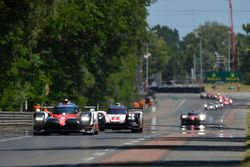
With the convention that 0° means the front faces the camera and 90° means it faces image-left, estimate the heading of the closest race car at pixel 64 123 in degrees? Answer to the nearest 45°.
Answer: approximately 0°

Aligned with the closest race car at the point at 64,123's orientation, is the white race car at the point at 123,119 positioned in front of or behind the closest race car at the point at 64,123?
behind
